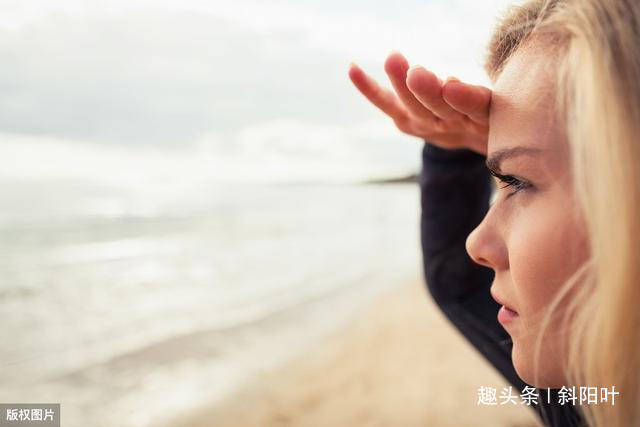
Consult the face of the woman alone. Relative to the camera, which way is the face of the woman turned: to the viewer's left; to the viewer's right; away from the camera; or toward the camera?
to the viewer's left

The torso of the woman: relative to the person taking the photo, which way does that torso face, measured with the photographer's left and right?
facing to the left of the viewer
